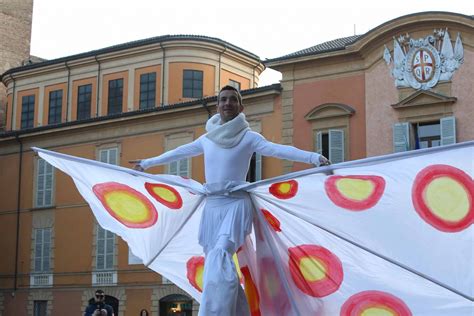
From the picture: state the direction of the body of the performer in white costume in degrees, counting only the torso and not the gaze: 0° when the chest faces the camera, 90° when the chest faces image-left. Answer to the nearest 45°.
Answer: approximately 0°
